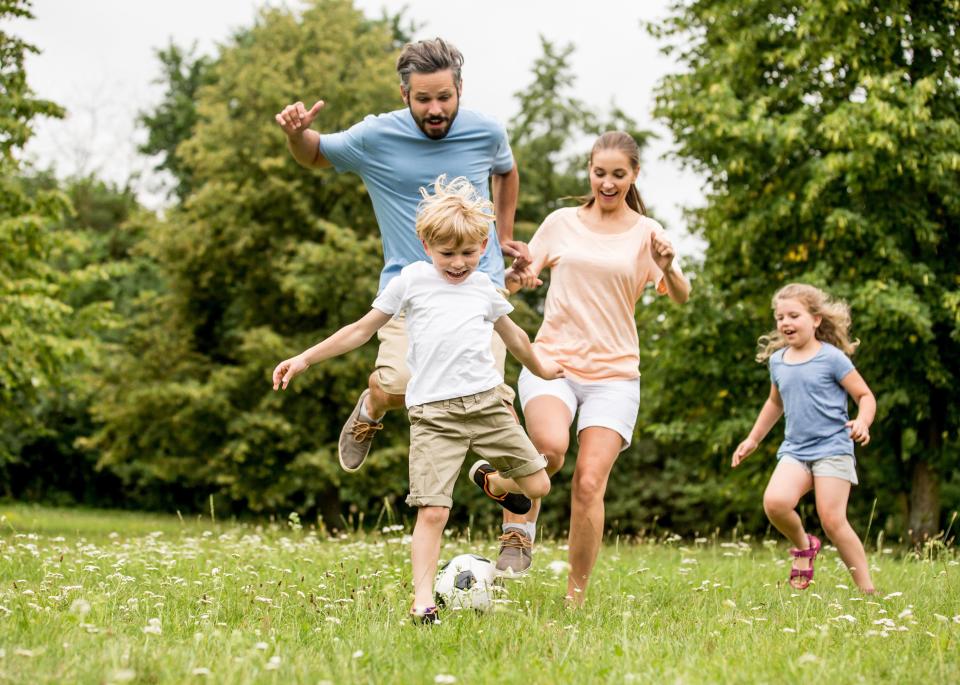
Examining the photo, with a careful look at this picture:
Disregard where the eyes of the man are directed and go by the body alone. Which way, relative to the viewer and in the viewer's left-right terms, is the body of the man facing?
facing the viewer

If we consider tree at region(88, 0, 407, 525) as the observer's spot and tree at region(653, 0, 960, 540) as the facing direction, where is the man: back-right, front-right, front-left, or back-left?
front-right

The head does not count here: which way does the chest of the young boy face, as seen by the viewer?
toward the camera

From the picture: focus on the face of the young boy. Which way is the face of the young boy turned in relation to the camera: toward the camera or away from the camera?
toward the camera

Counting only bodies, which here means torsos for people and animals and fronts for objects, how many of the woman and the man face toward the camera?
2

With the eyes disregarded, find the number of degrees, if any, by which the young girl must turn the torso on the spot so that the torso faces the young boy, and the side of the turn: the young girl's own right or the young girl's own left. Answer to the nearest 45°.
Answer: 0° — they already face them

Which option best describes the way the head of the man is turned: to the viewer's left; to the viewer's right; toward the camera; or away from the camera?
toward the camera

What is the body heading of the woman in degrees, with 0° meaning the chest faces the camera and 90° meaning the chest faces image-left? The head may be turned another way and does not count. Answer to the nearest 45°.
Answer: approximately 0°

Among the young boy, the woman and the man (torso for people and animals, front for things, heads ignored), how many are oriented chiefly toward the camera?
3

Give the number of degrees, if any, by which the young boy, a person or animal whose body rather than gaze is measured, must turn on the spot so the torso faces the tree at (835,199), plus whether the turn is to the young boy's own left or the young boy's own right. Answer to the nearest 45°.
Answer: approximately 135° to the young boy's own left

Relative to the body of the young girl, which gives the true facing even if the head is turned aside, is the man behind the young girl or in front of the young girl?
in front

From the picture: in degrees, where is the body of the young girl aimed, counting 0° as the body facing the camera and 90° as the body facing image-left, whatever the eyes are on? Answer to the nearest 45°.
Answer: approximately 45°
